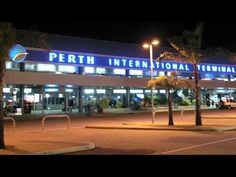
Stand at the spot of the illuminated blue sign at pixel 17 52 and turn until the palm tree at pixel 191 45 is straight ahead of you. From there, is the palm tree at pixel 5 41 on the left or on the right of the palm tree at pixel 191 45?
right

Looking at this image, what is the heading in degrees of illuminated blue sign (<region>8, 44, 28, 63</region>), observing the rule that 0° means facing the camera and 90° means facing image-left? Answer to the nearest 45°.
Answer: approximately 0°

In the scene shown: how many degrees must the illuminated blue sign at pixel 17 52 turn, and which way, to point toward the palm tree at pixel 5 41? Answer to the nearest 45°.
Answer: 0° — it already faces it

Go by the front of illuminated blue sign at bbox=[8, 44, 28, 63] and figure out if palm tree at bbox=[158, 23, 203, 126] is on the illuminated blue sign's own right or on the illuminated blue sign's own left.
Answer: on the illuminated blue sign's own left

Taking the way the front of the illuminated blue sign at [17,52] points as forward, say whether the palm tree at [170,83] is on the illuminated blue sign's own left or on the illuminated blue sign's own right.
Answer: on the illuminated blue sign's own left
